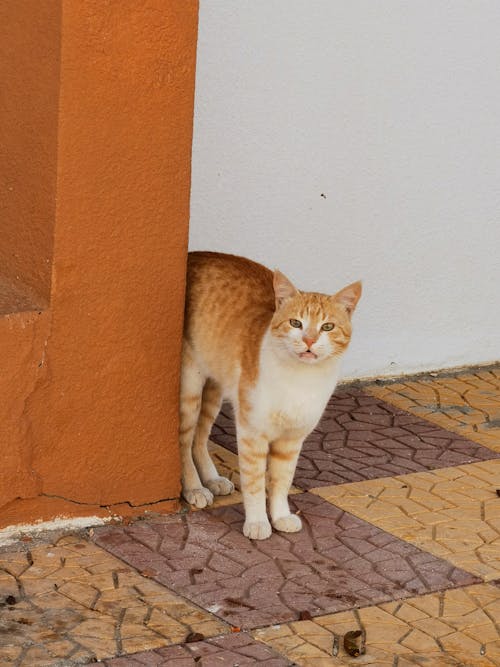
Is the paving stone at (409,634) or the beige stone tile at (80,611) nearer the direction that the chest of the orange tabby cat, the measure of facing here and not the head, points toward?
the paving stone

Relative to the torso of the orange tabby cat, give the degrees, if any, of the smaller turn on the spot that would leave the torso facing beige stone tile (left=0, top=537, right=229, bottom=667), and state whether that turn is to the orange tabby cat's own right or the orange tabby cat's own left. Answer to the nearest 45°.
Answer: approximately 90° to the orange tabby cat's own right

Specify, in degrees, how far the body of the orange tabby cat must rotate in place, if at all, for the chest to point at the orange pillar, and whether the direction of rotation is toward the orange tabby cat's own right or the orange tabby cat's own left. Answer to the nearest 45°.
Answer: approximately 135° to the orange tabby cat's own right

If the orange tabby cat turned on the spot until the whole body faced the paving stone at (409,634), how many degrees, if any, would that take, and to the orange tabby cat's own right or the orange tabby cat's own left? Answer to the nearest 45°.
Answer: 0° — it already faces it

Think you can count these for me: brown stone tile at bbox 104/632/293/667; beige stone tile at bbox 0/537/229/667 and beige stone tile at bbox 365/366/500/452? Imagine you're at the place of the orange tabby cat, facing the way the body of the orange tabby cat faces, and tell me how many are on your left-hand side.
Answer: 1

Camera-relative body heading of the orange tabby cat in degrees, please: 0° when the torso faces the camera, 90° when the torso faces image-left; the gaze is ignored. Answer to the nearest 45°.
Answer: approximately 315°

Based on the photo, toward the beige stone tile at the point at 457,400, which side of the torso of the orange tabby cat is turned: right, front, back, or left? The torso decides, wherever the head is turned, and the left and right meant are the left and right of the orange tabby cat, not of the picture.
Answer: left

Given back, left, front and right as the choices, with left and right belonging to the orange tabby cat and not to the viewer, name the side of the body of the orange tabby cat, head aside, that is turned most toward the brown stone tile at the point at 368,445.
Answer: left
